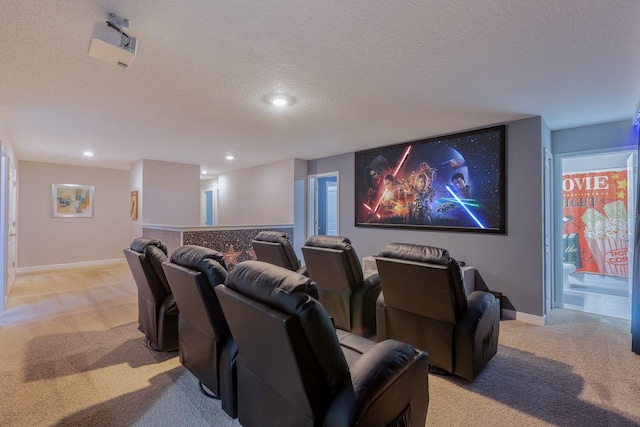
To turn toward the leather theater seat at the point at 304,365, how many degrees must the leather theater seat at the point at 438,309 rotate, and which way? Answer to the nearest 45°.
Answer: approximately 180°

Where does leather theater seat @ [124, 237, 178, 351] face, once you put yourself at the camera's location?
facing away from the viewer and to the right of the viewer

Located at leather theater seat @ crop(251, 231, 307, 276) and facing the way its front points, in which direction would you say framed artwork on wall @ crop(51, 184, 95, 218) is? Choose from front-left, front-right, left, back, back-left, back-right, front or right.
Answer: left

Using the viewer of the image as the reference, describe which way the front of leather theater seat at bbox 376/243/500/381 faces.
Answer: facing away from the viewer and to the right of the viewer

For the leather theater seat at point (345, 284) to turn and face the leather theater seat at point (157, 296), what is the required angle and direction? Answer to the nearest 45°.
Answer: approximately 135° to its left

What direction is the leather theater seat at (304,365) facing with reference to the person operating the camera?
facing away from the viewer and to the right of the viewer

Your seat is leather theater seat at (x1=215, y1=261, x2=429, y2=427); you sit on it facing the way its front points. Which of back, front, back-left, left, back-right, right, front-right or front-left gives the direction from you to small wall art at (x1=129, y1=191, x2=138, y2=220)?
left

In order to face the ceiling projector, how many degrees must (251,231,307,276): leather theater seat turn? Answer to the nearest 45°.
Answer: approximately 180°

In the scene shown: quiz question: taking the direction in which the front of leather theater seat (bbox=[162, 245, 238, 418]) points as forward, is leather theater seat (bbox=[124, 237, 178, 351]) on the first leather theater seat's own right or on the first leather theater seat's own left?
on the first leather theater seat's own left

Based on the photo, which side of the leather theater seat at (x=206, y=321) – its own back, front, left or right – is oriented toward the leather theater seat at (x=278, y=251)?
front

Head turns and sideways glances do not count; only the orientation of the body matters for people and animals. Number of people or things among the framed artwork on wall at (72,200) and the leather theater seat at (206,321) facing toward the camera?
1

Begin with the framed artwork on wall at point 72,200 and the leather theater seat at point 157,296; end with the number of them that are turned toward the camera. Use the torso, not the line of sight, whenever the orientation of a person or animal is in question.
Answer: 1

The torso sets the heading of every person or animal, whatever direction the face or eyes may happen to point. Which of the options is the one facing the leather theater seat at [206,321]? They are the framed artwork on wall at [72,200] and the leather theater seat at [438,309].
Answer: the framed artwork on wall
